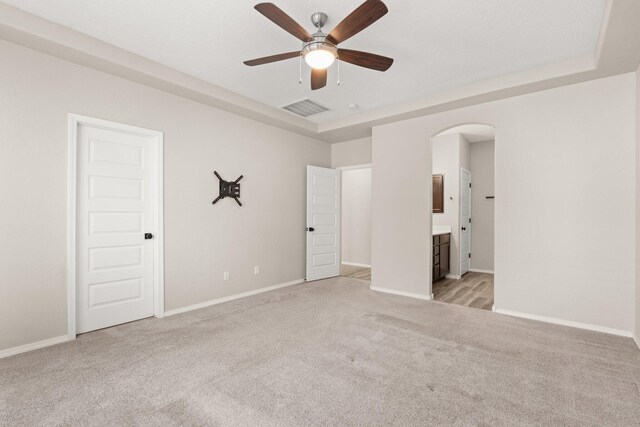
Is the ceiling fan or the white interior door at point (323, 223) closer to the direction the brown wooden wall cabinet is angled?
the ceiling fan

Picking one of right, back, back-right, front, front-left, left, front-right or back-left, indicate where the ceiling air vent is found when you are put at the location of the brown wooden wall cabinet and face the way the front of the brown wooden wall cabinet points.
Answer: front-right

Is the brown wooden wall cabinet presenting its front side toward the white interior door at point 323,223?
no

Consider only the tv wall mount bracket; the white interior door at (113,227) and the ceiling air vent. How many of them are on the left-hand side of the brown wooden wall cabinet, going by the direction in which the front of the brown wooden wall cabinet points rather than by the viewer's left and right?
0

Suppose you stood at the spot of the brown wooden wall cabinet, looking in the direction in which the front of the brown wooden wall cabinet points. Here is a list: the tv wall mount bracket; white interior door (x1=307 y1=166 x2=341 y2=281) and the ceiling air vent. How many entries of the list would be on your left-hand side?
0

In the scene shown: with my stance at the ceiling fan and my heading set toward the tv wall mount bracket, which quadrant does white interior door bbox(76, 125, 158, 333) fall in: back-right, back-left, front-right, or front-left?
front-left
